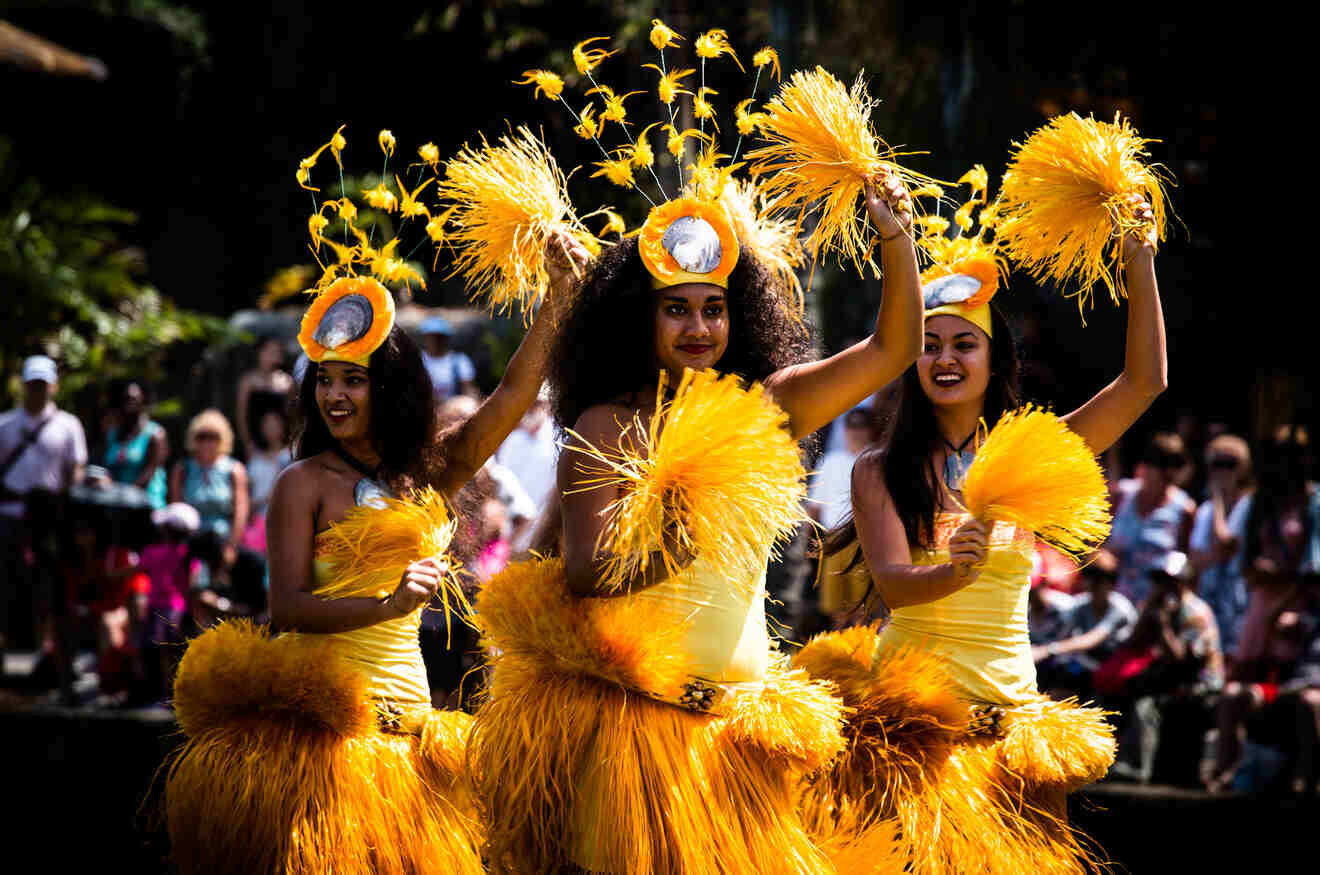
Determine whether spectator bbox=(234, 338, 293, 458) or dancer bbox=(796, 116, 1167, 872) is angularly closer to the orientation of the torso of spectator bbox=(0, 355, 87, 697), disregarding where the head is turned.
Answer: the dancer

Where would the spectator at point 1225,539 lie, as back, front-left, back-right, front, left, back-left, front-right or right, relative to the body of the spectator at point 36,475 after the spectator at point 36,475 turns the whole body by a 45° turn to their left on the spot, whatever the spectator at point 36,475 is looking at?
front

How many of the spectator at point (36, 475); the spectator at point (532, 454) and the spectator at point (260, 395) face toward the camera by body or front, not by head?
3

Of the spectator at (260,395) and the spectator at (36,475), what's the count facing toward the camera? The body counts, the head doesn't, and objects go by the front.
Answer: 2

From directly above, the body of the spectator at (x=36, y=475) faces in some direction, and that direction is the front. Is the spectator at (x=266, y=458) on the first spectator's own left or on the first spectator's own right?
on the first spectator's own left

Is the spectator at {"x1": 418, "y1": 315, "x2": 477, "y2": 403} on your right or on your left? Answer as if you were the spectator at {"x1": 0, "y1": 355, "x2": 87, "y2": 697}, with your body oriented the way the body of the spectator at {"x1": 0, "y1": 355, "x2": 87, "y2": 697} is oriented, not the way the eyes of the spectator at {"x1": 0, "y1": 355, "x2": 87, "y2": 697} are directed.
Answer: on your left

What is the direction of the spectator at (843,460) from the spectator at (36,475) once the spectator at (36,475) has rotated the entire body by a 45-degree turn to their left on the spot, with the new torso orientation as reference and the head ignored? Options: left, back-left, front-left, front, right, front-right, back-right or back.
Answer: front

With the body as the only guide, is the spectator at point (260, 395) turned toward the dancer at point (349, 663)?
yes
